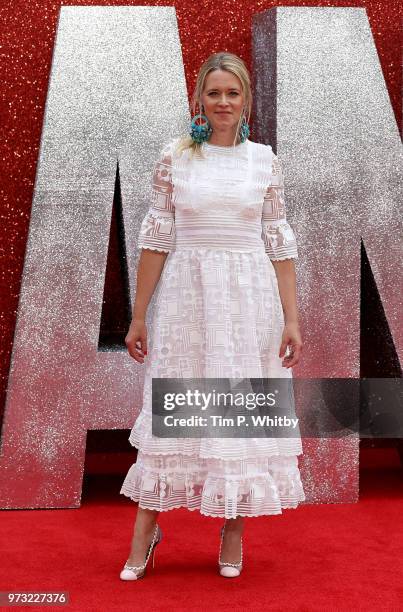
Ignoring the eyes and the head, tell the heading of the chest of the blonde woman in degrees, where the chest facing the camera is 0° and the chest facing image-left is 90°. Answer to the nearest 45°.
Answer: approximately 0°
